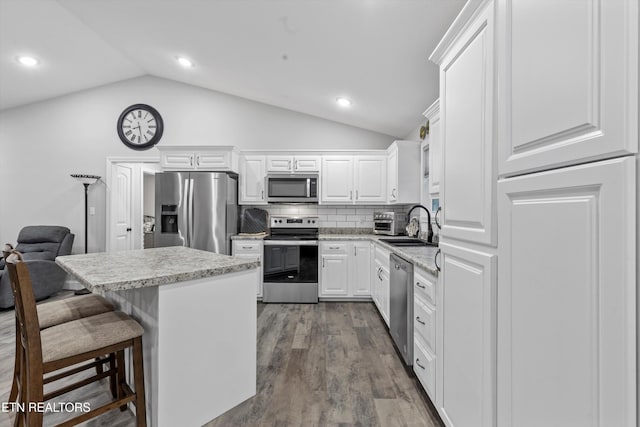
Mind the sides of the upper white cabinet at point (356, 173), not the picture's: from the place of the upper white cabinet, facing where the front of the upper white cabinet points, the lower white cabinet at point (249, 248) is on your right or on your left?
on your right

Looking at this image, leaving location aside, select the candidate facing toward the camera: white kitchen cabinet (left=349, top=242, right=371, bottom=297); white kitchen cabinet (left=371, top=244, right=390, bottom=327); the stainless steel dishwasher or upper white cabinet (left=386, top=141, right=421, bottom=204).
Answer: white kitchen cabinet (left=349, top=242, right=371, bottom=297)

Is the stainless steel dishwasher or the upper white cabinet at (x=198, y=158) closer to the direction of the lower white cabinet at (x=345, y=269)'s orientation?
the stainless steel dishwasher

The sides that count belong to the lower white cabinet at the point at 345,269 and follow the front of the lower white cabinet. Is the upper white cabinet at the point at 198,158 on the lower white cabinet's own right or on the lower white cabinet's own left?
on the lower white cabinet's own right

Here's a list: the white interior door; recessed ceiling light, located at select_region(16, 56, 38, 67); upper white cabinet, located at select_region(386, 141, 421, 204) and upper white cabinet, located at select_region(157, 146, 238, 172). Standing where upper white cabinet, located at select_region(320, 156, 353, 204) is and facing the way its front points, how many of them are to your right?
3

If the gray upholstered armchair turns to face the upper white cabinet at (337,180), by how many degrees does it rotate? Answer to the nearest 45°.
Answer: approximately 90° to its left

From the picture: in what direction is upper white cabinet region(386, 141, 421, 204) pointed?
to the viewer's left

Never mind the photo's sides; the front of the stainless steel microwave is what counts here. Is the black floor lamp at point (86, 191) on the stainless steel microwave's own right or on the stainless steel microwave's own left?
on the stainless steel microwave's own right

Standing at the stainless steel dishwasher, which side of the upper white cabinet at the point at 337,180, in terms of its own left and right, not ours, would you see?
front

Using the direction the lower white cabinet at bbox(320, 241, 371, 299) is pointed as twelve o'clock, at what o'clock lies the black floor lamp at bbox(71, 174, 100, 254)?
The black floor lamp is roughly at 3 o'clock from the lower white cabinet.

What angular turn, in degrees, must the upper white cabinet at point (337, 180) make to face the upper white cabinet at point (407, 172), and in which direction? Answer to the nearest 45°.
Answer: approximately 90° to its left

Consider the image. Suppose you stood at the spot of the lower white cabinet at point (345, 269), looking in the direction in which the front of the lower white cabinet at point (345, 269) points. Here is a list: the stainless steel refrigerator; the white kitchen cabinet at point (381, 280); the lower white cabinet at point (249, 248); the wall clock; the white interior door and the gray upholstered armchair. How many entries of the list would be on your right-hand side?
5

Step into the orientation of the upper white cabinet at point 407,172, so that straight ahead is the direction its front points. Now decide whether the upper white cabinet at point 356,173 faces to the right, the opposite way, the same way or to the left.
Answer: to the left

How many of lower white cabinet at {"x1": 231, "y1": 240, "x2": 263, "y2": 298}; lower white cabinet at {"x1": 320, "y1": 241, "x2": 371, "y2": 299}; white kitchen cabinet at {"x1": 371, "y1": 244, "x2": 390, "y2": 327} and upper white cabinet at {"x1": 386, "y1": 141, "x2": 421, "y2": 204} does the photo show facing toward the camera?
2

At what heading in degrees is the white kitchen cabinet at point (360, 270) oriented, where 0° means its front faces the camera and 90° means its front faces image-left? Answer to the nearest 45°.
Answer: approximately 0°
